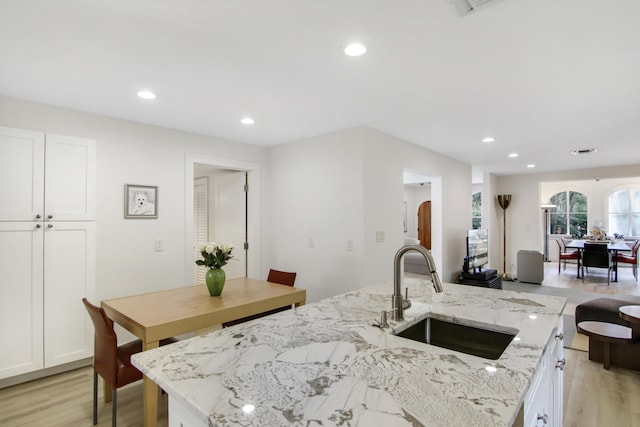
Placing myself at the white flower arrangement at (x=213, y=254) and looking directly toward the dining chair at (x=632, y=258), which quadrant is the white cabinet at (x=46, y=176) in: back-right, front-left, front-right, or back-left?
back-left

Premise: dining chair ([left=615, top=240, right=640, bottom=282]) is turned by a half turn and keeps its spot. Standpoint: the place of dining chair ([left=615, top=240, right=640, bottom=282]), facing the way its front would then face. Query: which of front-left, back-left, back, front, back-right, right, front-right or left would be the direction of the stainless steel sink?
right

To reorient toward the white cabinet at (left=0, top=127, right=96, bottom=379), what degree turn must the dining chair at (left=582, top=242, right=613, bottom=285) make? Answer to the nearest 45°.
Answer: approximately 180°

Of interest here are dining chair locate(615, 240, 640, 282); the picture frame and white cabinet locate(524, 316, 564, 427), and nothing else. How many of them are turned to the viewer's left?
1

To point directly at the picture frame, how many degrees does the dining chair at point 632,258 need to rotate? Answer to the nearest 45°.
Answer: approximately 45° to its left

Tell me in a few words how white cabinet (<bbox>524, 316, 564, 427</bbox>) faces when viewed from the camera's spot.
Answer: facing to the right of the viewer

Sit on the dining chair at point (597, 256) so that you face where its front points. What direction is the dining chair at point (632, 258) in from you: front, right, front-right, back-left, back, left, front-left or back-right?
front-right

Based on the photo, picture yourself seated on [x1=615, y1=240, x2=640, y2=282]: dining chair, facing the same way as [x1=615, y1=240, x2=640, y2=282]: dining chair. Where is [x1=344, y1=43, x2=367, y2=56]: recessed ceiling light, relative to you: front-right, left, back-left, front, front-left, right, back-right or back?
left

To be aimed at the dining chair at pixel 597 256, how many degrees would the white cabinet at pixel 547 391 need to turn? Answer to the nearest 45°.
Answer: approximately 90° to its left

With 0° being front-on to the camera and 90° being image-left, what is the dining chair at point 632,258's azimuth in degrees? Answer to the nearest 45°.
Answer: approximately 90°

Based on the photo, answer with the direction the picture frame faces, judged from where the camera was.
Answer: facing the viewer and to the right of the viewer

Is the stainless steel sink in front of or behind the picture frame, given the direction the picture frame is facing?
in front

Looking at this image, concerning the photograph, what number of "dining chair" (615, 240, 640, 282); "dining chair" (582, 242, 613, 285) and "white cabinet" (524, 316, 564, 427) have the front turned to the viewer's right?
1

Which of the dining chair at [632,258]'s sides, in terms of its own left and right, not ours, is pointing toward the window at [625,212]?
right

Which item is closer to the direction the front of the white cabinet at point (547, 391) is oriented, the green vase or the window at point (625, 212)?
the window

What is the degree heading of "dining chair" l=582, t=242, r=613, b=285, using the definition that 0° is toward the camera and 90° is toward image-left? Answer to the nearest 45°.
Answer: approximately 180°
